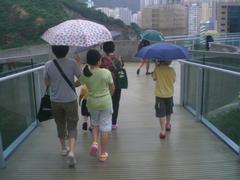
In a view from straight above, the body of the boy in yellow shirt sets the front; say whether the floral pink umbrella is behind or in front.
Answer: behind

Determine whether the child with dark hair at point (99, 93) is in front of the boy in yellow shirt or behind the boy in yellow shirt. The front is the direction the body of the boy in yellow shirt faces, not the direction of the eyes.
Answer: behind

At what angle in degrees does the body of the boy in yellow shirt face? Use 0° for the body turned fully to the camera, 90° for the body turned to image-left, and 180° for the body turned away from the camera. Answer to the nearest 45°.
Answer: approximately 180°

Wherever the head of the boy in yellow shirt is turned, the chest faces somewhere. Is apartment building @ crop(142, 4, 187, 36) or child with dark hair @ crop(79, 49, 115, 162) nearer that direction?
the apartment building

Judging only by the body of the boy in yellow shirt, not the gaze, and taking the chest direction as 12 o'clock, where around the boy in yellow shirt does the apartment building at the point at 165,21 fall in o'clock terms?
The apartment building is roughly at 12 o'clock from the boy in yellow shirt.

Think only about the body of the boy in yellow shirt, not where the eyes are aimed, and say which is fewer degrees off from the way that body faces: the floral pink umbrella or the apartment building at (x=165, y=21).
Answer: the apartment building
